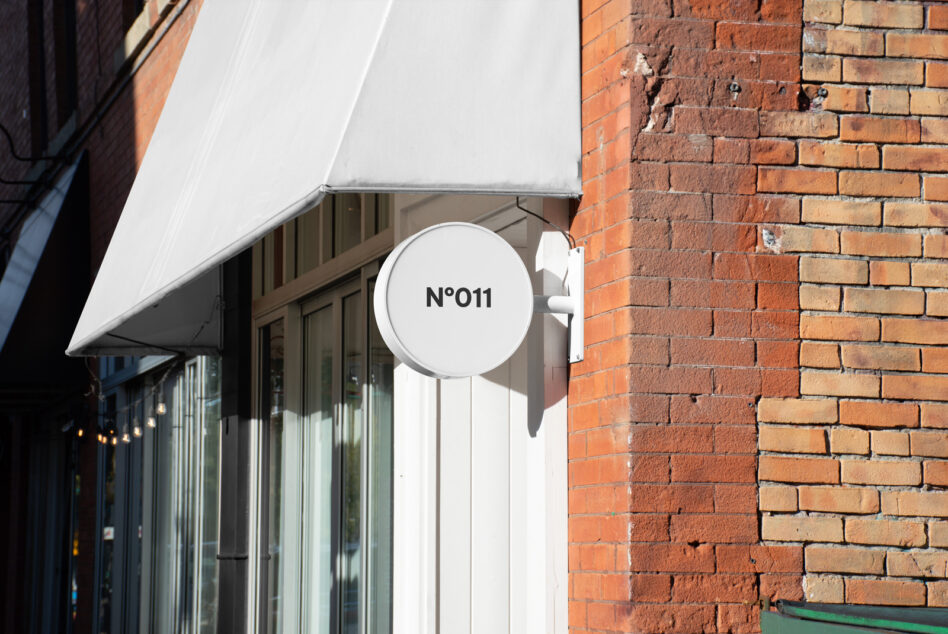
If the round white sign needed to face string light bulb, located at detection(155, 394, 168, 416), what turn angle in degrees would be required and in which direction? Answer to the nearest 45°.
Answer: approximately 180°

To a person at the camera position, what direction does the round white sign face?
facing the viewer

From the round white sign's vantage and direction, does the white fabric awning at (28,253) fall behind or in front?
behind
